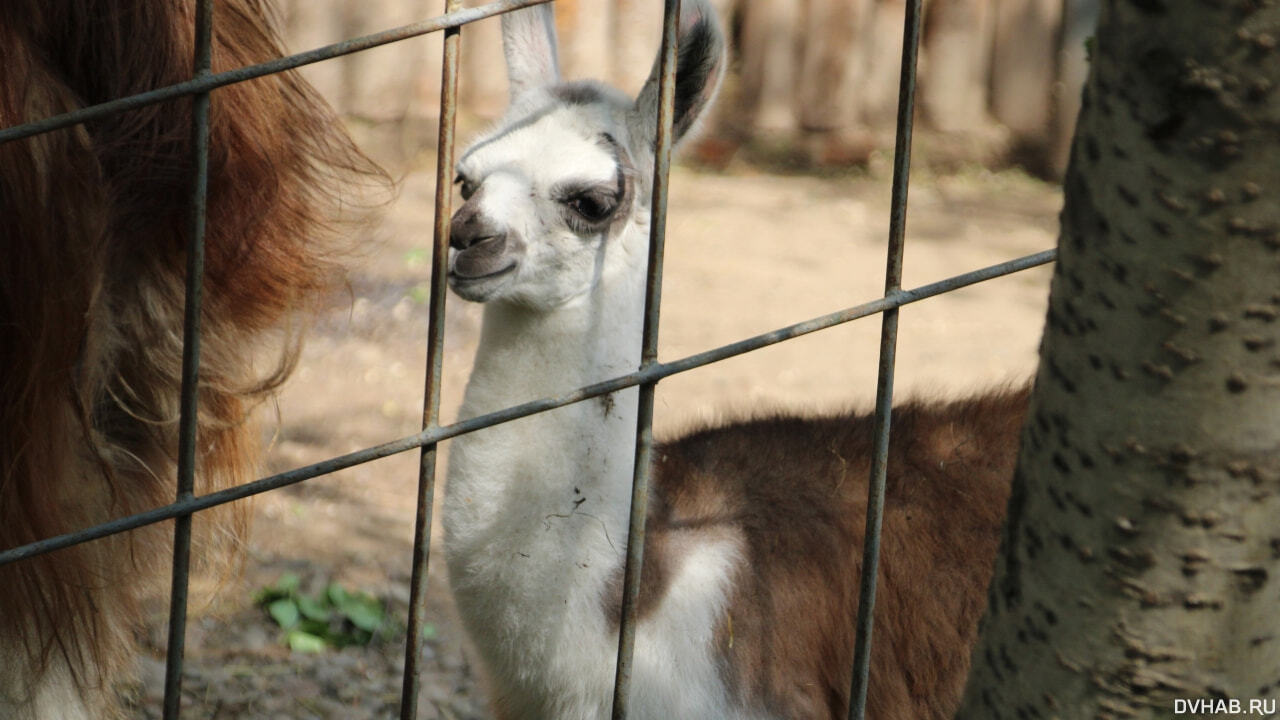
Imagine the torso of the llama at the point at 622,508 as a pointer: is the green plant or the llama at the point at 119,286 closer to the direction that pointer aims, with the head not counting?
the llama

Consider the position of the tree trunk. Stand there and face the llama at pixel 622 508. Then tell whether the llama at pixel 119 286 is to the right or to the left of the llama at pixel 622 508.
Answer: left

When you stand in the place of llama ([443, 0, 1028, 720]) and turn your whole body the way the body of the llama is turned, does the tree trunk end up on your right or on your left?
on your left

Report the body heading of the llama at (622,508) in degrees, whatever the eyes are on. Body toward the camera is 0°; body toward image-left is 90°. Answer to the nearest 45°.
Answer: approximately 45°

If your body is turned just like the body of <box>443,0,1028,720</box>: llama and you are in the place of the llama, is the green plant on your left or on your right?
on your right
